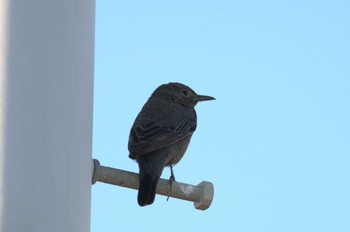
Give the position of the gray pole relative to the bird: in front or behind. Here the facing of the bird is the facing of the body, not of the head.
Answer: behind

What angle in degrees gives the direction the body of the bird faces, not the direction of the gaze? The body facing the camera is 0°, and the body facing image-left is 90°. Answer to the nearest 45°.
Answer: approximately 225°
